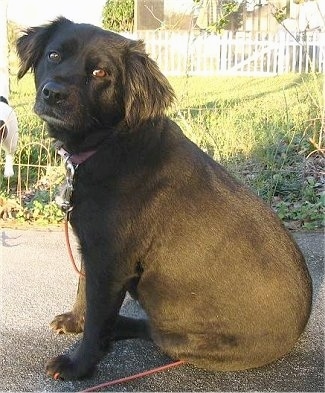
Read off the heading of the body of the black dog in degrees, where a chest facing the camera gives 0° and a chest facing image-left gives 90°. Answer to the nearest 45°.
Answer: approximately 90°

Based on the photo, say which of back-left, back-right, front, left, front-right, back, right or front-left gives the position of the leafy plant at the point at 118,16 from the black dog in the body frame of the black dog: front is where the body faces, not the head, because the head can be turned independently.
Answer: right

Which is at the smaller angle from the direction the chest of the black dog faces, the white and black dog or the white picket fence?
the white and black dog

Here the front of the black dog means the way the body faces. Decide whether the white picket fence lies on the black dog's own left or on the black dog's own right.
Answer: on the black dog's own right

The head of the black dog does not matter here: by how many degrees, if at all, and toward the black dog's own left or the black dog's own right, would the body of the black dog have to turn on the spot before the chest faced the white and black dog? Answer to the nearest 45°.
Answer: approximately 45° to the black dog's own right

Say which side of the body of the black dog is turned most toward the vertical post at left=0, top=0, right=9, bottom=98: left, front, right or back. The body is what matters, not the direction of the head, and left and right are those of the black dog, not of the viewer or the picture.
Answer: right
